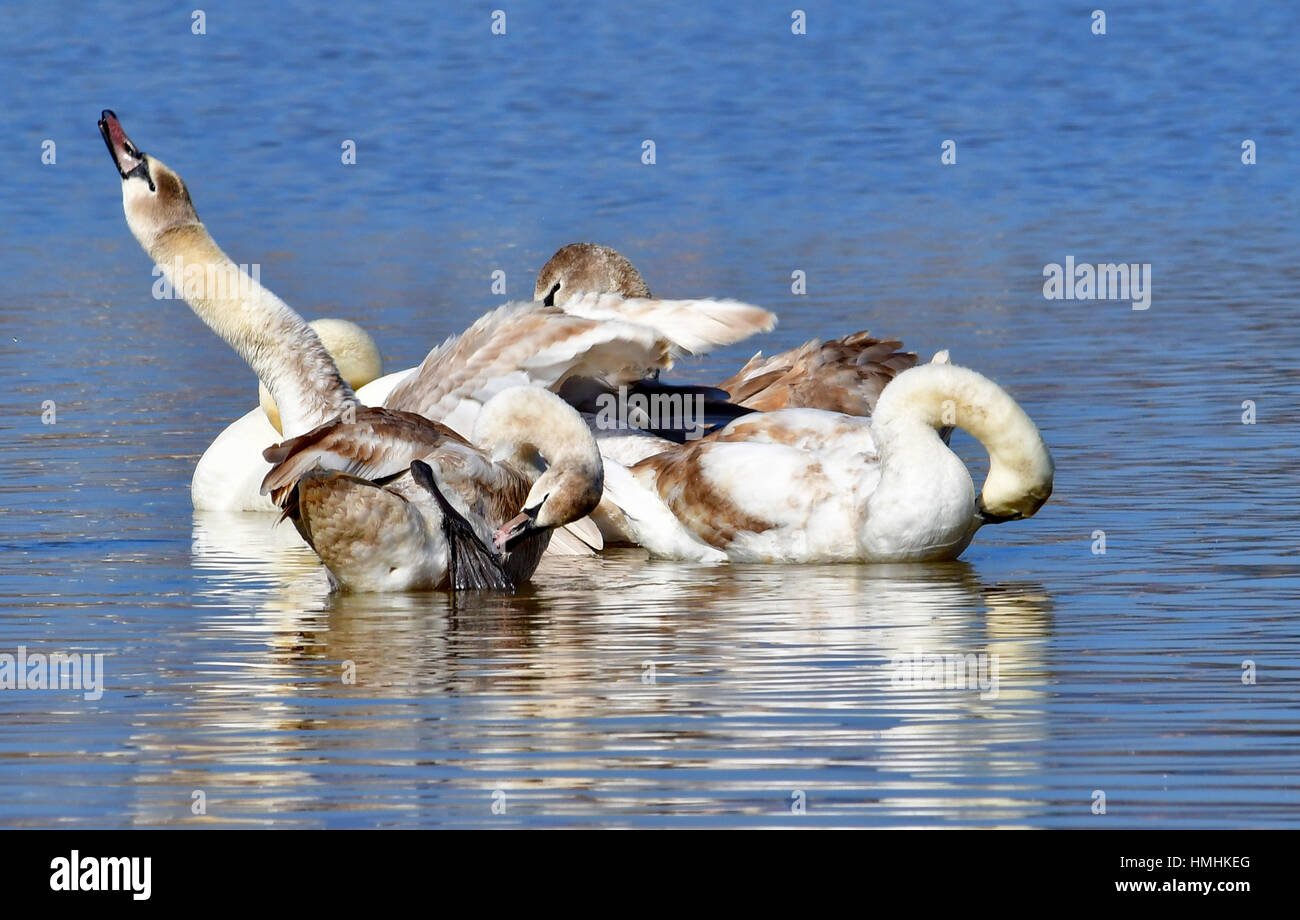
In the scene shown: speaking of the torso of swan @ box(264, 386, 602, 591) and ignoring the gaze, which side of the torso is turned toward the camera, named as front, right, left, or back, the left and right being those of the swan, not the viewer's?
right

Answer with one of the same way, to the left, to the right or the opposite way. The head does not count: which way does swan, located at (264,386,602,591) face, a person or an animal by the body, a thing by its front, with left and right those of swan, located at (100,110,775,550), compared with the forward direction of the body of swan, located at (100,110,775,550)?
the opposite way

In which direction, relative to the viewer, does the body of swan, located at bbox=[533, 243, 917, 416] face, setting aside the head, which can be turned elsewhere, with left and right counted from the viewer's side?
facing to the left of the viewer

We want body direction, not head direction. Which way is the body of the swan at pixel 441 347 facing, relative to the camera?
to the viewer's left

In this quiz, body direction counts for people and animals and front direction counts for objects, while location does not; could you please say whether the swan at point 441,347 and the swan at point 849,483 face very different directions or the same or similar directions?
very different directions

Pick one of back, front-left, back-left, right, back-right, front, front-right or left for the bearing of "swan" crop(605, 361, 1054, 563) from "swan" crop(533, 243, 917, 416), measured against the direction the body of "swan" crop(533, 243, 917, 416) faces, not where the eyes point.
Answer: left

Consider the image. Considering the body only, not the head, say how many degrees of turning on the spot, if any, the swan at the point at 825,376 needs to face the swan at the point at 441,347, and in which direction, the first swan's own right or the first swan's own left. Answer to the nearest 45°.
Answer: approximately 45° to the first swan's own left

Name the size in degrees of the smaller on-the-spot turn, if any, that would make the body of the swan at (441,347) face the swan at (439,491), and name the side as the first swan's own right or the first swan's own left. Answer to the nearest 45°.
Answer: approximately 90° to the first swan's own left

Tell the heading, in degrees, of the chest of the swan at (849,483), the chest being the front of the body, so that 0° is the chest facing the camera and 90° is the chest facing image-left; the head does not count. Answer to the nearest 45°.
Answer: approximately 270°

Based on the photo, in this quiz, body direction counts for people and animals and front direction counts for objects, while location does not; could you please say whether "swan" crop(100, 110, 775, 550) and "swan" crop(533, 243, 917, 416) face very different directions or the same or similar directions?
same or similar directions

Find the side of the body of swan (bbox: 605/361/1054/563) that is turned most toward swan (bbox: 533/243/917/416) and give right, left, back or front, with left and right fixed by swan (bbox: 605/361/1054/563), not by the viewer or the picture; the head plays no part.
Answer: left

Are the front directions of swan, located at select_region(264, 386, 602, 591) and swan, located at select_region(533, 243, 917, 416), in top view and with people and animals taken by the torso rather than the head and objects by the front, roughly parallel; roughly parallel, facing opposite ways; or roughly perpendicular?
roughly parallel, facing opposite ways

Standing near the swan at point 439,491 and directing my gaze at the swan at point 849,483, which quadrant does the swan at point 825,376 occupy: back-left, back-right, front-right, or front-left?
front-left
